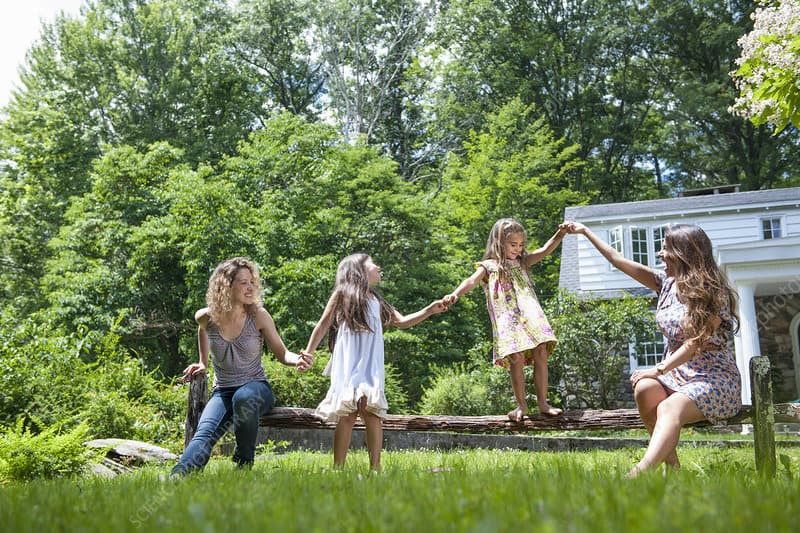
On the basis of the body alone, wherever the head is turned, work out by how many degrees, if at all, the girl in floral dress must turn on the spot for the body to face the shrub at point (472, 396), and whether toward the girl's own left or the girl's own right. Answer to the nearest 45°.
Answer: approximately 180°

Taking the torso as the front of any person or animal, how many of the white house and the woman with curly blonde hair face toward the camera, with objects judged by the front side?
2

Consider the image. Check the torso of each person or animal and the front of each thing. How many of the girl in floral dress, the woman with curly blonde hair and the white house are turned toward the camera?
3

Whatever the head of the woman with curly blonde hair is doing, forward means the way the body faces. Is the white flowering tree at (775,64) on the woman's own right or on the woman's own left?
on the woman's own left

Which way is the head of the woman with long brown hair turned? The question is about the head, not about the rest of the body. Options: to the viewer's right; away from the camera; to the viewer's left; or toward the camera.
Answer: to the viewer's left

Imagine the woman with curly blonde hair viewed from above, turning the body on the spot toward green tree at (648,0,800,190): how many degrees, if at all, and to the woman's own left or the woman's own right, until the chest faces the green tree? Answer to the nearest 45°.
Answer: approximately 135° to the woman's own left

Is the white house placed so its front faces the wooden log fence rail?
yes

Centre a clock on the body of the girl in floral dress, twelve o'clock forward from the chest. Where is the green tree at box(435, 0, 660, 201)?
The green tree is roughly at 6 o'clock from the girl in floral dress.

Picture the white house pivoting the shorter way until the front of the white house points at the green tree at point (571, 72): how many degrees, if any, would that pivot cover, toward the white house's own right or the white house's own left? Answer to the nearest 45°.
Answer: approximately 135° to the white house's own right

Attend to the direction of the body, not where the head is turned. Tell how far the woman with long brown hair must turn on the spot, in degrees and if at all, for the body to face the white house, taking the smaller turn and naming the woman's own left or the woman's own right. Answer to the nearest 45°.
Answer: approximately 135° to the woman's own right
